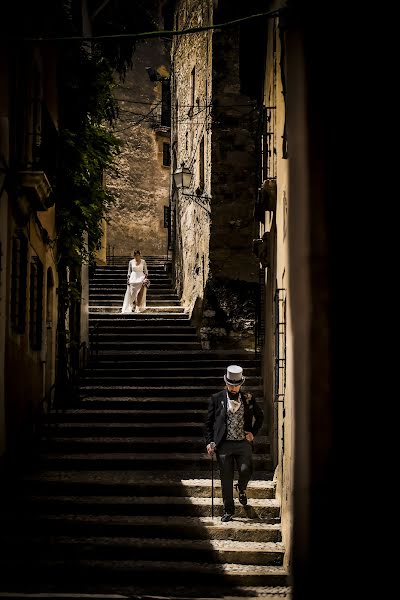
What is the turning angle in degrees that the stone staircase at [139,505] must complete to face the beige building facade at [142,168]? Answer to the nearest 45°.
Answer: approximately 180°

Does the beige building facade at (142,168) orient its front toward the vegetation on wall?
yes

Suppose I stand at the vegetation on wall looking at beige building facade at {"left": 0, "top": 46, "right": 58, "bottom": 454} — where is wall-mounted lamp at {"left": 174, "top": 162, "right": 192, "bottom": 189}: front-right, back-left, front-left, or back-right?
back-left

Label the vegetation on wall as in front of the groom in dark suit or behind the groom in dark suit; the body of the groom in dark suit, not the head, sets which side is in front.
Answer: behind

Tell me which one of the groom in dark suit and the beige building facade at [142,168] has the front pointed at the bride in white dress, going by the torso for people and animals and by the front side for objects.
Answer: the beige building facade

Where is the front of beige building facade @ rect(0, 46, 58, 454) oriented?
to the viewer's right

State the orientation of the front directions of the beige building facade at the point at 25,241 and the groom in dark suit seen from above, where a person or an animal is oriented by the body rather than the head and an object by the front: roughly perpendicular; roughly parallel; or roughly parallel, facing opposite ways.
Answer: roughly perpendicular
